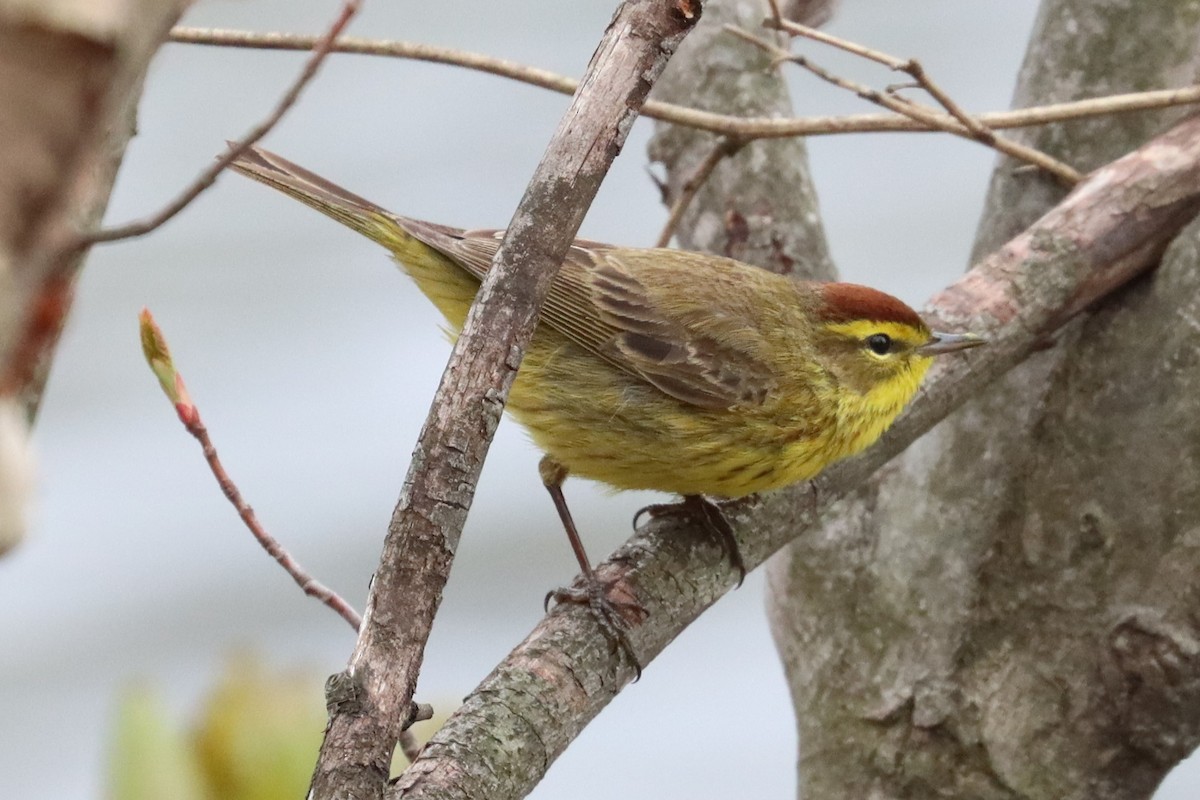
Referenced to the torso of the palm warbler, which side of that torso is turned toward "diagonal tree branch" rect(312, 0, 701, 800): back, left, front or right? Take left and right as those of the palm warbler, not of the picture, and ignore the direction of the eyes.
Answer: right

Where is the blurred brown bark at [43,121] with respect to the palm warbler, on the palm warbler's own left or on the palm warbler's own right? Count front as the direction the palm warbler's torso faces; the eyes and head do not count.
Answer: on the palm warbler's own right

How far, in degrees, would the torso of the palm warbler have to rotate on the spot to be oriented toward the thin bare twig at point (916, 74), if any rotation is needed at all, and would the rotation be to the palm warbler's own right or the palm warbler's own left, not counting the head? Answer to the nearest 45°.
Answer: approximately 45° to the palm warbler's own left

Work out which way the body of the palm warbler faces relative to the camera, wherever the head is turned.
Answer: to the viewer's right

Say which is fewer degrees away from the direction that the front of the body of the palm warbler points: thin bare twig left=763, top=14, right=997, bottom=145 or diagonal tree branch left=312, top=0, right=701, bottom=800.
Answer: the thin bare twig

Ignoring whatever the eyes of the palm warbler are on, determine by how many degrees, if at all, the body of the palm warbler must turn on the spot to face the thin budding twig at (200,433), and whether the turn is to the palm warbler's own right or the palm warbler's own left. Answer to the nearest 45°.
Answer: approximately 135° to the palm warbler's own right

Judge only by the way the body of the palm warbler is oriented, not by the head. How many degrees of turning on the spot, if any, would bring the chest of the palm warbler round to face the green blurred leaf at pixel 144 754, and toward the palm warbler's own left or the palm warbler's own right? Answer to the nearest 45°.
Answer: approximately 135° to the palm warbler's own right
